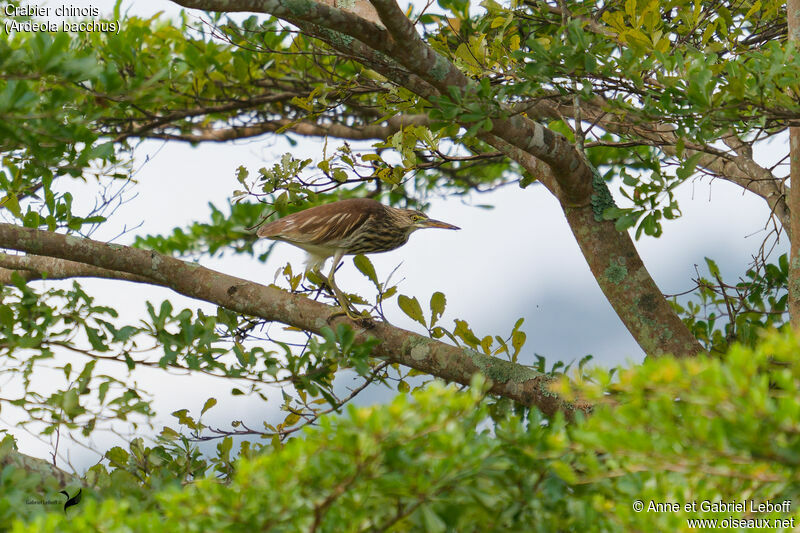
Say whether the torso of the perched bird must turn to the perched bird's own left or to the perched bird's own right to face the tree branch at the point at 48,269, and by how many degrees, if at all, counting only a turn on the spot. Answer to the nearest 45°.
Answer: approximately 180°

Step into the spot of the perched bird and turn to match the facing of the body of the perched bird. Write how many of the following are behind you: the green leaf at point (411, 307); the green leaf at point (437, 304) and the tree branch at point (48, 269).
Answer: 1

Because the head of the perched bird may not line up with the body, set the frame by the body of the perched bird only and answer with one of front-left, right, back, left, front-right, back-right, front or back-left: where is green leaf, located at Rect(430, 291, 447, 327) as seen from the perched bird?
front-right

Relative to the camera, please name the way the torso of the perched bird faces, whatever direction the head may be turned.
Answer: to the viewer's right
